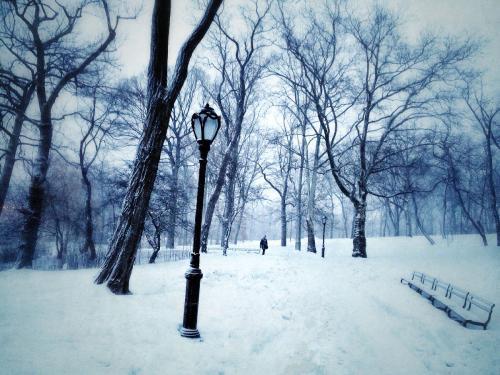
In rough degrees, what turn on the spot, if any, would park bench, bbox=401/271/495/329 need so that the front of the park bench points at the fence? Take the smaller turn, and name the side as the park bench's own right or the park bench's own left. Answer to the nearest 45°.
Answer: approximately 45° to the park bench's own right

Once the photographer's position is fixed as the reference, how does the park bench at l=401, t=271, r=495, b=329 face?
facing the viewer and to the left of the viewer
